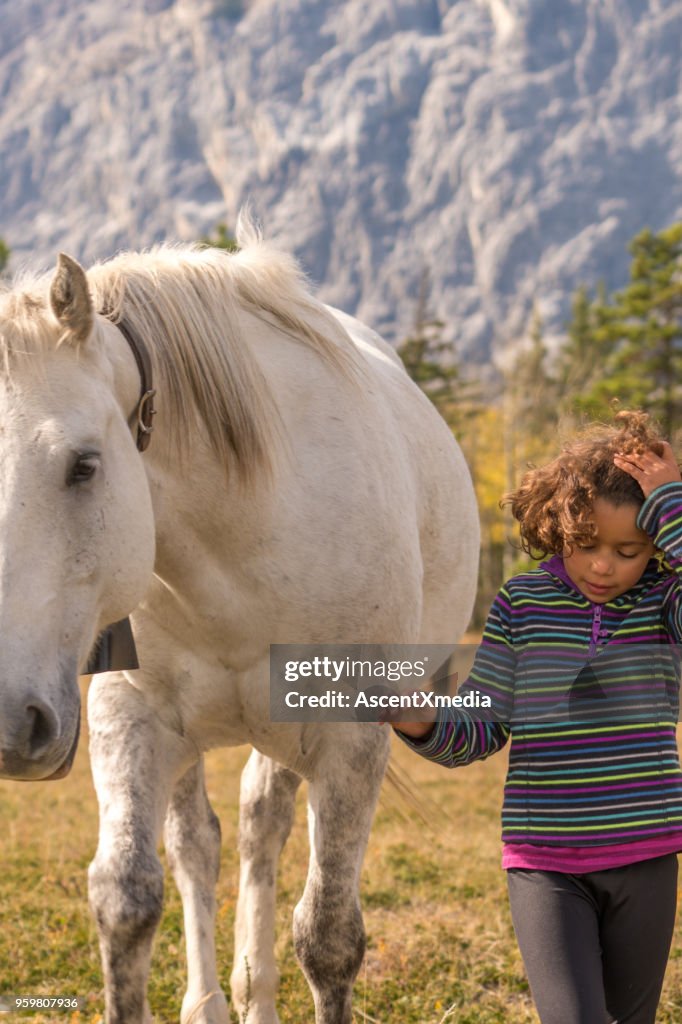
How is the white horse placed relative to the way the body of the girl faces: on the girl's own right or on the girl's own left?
on the girl's own right

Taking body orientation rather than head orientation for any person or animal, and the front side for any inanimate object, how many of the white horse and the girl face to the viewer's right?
0

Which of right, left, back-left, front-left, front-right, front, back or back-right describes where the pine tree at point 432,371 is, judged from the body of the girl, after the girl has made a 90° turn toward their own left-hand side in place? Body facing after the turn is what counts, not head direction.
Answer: left

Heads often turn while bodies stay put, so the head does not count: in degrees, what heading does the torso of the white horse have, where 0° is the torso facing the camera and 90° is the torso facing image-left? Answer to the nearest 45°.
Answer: approximately 45°

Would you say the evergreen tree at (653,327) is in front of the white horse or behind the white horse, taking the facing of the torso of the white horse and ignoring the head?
behind

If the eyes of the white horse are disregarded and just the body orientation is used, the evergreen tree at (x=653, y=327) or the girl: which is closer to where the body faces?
the girl

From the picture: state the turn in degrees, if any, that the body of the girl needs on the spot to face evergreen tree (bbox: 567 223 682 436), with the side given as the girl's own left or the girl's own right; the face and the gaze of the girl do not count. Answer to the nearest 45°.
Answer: approximately 180°

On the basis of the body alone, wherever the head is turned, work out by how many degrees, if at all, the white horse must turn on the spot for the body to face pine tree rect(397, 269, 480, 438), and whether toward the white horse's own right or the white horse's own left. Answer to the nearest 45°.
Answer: approximately 135° to the white horse's own right

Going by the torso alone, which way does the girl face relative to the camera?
toward the camera
